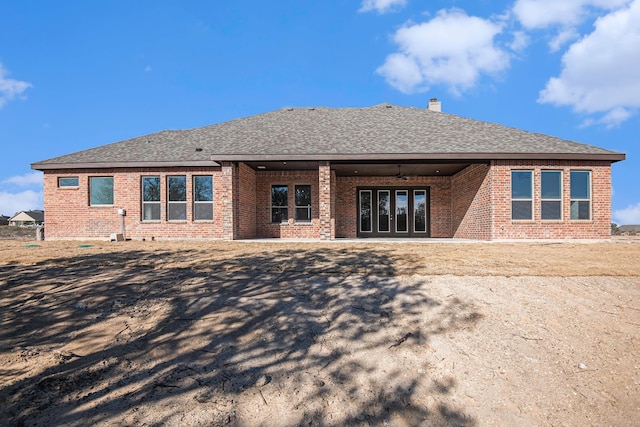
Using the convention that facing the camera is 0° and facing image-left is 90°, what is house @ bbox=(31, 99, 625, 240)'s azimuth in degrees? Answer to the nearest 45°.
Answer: approximately 180°
